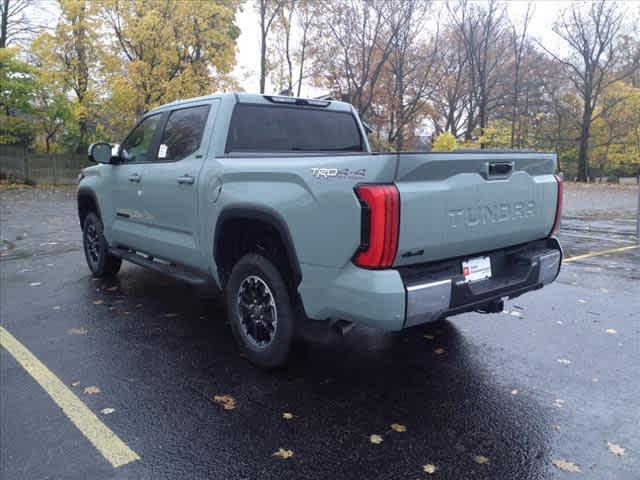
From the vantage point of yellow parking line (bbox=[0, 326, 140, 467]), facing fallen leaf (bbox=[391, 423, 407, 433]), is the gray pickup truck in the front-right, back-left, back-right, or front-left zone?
front-left

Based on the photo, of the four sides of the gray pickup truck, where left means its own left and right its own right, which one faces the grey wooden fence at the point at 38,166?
front

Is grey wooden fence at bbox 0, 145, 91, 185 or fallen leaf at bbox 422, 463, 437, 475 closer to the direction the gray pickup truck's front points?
the grey wooden fence

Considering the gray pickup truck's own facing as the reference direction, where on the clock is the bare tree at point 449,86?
The bare tree is roughly at 2 o'clock from the gray pickup truck.

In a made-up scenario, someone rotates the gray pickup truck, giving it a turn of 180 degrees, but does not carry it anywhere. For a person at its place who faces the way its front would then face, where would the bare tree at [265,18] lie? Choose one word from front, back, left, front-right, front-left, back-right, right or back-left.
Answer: back-left

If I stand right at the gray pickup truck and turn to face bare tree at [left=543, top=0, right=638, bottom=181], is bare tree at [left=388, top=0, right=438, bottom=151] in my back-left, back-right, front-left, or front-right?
front-left

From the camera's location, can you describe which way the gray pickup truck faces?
facing away from the viewer and to the left of the viewer

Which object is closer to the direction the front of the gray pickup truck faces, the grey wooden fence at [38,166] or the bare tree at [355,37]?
the grey wooden fence

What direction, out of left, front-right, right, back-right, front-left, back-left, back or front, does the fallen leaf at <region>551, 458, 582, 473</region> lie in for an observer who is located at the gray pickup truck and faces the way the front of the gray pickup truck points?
back
